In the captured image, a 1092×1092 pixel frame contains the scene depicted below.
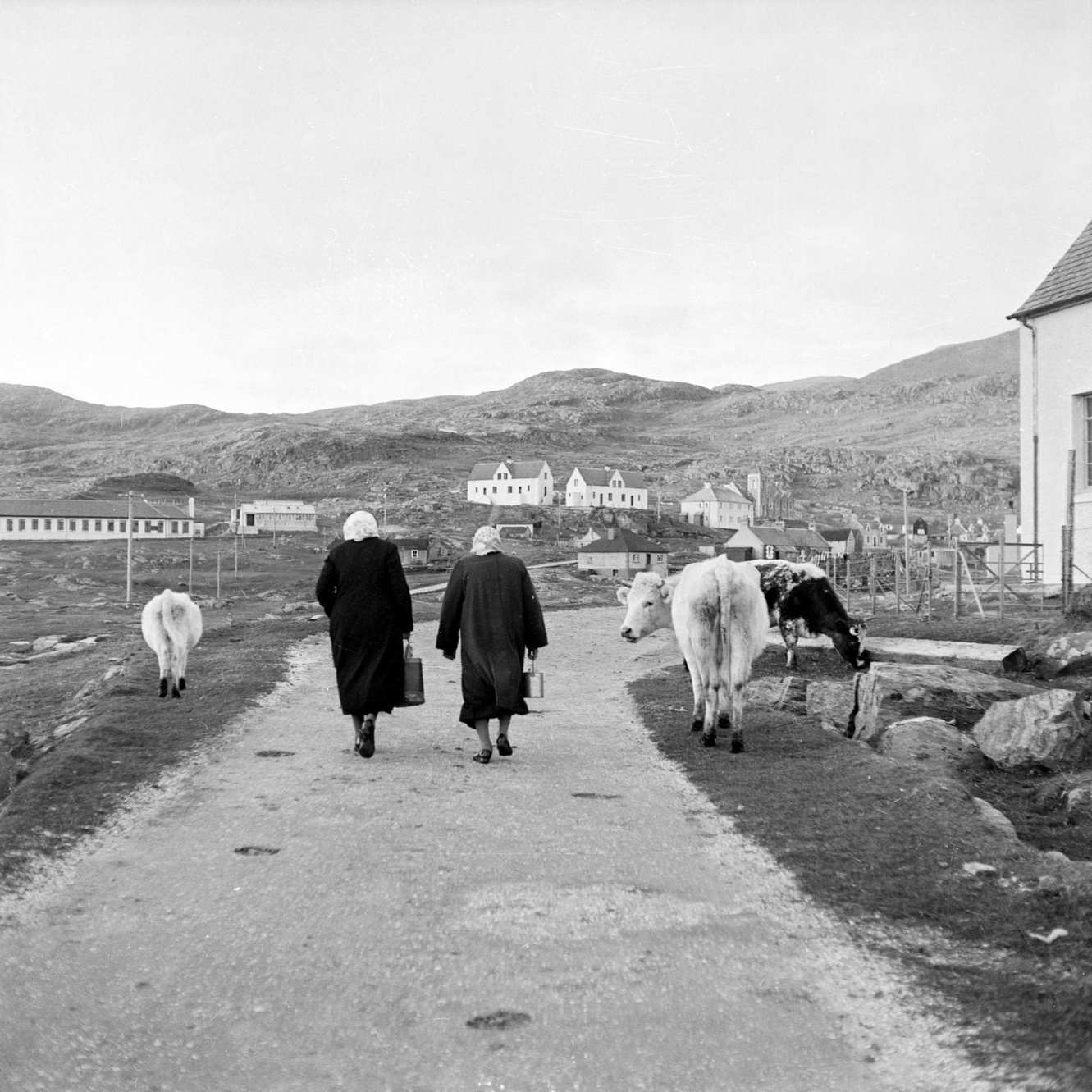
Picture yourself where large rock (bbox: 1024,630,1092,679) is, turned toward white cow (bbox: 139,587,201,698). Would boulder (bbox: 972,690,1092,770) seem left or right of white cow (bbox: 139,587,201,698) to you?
left

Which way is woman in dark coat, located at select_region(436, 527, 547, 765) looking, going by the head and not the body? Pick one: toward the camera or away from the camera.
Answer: away from the camera

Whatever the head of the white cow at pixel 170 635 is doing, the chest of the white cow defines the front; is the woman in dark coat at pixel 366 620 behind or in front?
behind

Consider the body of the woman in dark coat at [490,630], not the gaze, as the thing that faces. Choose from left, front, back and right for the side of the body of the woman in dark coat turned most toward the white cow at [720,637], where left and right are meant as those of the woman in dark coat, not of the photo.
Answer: right

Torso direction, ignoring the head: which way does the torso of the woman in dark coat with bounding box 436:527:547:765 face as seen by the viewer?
away from the camera

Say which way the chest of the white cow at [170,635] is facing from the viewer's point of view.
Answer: away from the camera

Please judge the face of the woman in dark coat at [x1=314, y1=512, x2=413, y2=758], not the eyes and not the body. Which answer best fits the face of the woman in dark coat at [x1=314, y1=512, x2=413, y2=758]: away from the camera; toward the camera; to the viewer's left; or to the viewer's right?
away from the camera

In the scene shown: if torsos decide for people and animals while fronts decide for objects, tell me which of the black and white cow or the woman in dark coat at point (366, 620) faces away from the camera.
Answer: the woman in dark coat

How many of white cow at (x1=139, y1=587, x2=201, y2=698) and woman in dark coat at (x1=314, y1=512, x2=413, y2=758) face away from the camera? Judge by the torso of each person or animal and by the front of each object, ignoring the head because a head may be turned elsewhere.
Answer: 2

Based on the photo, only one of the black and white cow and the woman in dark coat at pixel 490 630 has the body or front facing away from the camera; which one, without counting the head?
the woman in dark coat

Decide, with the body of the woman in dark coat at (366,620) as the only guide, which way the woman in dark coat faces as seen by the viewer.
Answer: away from the camera

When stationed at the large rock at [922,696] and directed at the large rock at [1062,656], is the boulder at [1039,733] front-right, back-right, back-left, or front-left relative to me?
back-right

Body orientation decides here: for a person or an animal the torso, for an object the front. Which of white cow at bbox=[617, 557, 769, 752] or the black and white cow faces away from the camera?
the white cow

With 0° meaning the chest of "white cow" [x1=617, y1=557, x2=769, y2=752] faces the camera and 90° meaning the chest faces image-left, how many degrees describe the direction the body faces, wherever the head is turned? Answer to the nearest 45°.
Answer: approximately 180°
